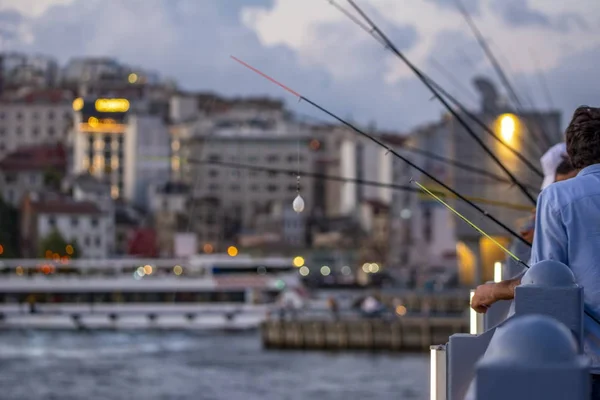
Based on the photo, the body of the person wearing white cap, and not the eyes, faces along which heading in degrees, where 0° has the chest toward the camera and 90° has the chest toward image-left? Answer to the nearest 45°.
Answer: approximately 90°

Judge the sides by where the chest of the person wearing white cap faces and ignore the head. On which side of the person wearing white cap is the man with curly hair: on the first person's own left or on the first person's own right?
on the first person's own left

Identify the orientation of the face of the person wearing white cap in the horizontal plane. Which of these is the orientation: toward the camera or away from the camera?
away from the camera
